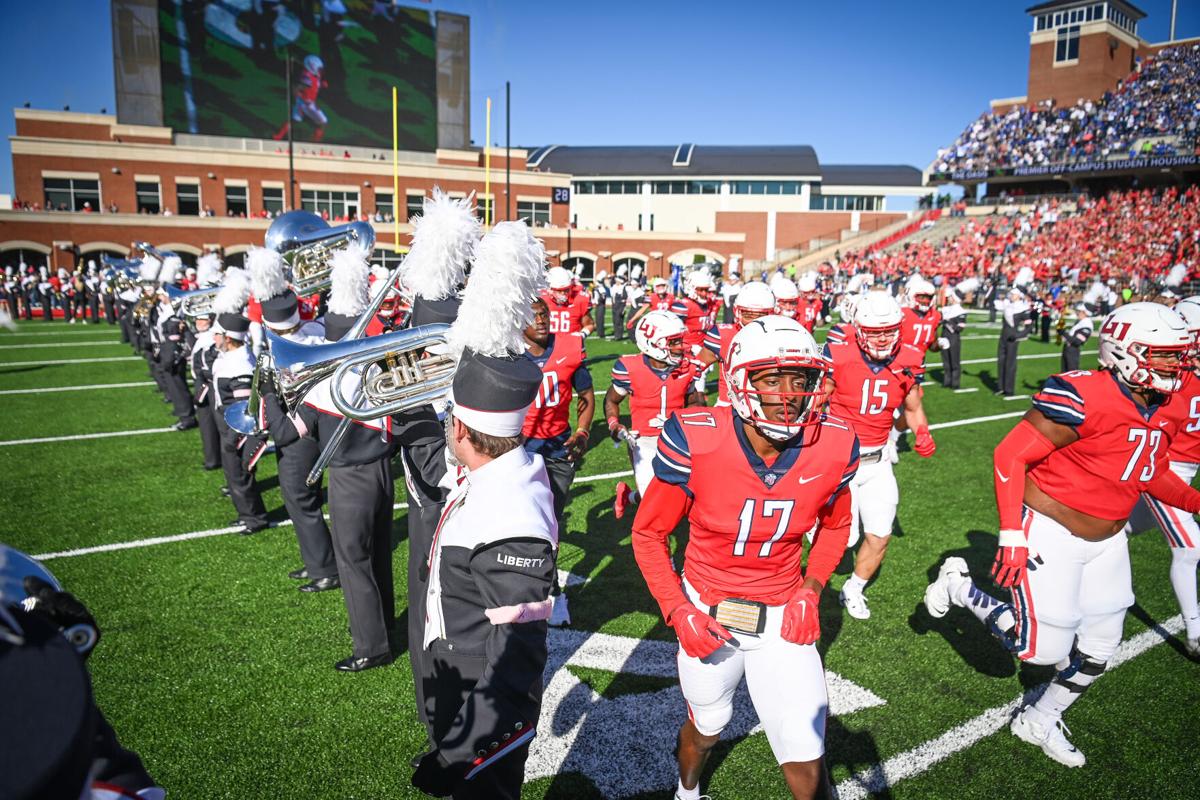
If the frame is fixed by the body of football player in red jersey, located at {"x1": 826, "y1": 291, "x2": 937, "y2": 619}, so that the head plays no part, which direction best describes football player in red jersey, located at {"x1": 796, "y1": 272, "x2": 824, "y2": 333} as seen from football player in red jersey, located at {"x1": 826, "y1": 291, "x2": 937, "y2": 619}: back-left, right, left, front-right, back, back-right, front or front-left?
back

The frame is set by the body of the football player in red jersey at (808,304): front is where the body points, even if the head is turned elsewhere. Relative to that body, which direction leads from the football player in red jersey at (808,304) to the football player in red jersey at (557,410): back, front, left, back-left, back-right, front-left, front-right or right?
front

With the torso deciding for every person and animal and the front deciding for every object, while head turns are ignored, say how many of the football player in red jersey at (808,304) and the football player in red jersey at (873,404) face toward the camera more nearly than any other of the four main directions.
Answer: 2

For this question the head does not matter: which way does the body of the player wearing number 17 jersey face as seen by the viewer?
toward the camera

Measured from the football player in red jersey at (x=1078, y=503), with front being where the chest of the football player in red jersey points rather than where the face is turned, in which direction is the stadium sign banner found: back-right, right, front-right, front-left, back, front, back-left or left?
back-left

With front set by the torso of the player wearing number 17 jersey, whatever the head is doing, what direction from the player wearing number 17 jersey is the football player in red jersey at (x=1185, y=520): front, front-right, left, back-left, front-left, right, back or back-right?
back-left

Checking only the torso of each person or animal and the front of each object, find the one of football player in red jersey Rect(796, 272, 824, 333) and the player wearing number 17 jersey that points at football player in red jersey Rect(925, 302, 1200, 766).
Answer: football player in red jersey Rect(796, 272, 824, 333)

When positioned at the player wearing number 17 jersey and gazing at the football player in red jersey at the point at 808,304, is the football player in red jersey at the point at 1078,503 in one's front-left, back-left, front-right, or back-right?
front-right

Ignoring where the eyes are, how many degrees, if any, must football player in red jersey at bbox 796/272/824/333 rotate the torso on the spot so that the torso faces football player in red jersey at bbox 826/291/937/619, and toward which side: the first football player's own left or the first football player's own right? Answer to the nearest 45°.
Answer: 0° — they already face them

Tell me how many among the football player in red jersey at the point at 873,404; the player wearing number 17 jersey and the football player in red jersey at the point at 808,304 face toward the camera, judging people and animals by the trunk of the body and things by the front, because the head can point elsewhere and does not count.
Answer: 3

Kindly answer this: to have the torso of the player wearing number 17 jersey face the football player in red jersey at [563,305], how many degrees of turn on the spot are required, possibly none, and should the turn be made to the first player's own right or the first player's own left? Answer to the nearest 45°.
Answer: approximately 180°

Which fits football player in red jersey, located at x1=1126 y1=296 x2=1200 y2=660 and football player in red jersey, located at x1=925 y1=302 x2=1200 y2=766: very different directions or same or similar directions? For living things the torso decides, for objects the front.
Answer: same or similar directions

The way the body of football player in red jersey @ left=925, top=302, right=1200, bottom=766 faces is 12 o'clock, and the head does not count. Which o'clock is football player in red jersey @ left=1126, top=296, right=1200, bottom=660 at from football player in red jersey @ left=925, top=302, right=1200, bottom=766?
football player in red jersey @ left=1126, top=296, right=1200, bottom=660 is roughly at 8 o'clock from football player in red jersey @ left=925, top=302, right=1200, bottom=766.

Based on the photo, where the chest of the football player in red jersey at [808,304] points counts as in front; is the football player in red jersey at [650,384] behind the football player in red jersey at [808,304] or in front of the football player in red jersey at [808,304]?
in front

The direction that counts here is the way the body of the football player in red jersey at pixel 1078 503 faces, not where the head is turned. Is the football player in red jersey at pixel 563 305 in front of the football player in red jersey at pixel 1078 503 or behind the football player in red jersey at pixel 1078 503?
behind

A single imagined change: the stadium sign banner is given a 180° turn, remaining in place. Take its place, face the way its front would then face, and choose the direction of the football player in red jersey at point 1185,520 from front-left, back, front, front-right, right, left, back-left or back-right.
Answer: back-right
